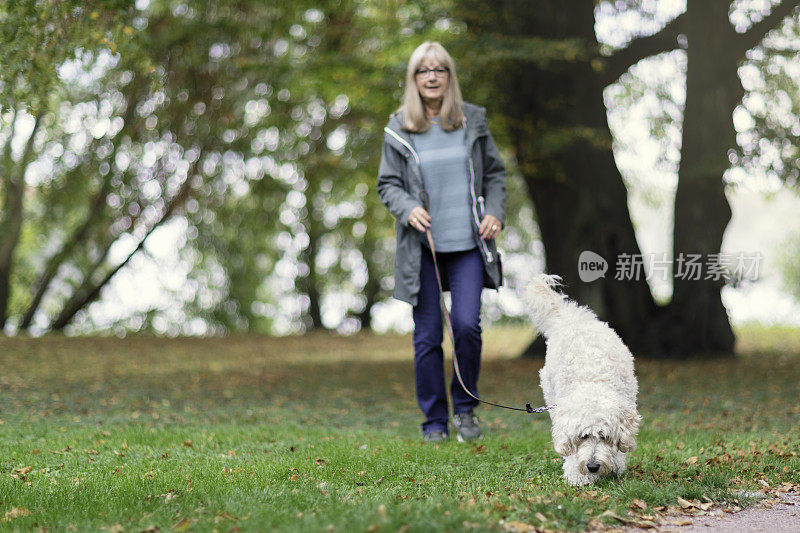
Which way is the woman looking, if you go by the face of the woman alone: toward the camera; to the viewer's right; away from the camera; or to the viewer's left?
toward the camera

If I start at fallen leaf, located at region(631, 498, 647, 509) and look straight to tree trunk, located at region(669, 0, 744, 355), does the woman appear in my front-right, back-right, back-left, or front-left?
front-left

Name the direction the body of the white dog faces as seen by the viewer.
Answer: toward the camera

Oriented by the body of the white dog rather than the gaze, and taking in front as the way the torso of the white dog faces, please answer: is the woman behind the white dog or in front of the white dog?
behind

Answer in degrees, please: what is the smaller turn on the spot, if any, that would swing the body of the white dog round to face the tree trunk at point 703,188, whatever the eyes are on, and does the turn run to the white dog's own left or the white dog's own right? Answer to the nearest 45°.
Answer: approximately 180°

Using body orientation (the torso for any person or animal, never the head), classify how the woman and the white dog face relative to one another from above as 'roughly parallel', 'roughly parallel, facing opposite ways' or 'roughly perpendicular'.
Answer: roughly parallel

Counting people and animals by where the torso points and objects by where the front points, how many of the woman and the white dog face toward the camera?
2

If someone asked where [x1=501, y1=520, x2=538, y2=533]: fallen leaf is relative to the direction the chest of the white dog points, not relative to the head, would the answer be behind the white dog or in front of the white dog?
in front

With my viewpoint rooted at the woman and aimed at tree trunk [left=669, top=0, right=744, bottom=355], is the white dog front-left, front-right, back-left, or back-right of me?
back-right

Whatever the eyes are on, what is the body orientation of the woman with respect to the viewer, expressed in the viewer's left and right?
facing the viewer

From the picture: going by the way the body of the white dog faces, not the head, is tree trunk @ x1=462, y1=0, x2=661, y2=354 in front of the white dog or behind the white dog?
behind

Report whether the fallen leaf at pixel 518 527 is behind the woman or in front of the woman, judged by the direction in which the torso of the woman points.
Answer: in front

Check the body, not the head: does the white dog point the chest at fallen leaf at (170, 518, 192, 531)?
no
